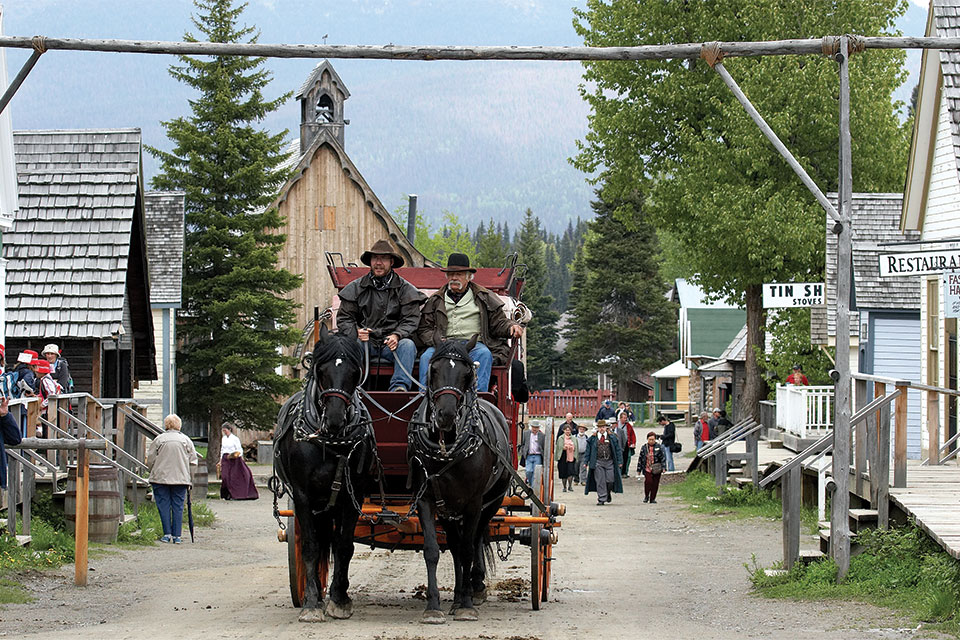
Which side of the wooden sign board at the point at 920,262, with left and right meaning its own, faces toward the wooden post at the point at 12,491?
right

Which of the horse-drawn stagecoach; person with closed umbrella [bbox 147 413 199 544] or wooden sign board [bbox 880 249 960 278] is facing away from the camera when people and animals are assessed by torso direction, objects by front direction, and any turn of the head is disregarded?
the person with closed umbrella

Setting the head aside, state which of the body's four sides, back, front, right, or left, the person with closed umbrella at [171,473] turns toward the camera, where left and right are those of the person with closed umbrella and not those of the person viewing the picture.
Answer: back

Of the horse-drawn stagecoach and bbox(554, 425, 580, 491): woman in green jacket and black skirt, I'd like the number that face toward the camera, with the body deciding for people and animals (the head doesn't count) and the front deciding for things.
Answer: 2

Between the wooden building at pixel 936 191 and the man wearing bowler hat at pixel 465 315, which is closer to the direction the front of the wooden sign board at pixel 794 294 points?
the man wearing bowler hat

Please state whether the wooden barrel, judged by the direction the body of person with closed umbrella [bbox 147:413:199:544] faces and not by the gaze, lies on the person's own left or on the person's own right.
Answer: on the person's own left

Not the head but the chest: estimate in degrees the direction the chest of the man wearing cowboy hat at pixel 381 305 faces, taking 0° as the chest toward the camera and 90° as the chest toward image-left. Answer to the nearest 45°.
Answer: approximately 0°

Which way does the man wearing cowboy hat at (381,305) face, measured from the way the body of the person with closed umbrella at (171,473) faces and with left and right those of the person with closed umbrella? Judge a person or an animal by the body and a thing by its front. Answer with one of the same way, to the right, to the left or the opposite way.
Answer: the opposite way

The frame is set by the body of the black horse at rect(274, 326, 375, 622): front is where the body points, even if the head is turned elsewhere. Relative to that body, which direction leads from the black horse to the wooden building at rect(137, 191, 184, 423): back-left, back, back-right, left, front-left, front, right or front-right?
back

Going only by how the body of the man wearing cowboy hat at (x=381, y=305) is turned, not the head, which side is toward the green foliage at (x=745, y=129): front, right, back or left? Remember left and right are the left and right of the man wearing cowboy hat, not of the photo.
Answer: back

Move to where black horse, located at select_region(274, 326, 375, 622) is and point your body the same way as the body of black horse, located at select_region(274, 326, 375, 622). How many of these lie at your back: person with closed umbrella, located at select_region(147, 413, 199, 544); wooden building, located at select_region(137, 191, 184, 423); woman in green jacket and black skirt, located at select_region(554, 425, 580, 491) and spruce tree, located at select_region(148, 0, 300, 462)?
4

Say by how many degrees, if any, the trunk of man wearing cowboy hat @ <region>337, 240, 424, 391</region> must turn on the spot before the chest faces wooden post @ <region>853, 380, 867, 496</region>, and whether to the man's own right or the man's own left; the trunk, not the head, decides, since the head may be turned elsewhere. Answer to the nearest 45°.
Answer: approximately 135° to the man's own left
